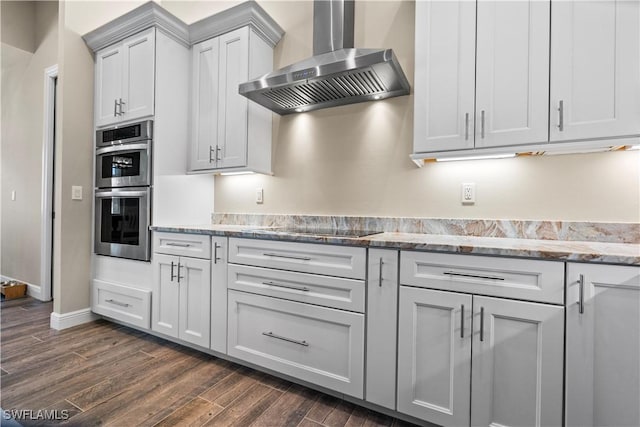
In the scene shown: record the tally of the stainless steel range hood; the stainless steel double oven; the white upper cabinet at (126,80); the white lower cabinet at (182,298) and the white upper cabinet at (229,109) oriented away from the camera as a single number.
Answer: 0

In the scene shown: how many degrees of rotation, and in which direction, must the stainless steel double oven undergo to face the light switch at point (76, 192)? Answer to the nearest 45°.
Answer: approximately 90° to its right

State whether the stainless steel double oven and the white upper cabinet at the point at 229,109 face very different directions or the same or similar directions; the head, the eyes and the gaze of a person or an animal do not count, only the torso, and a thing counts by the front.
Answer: same or similar directions

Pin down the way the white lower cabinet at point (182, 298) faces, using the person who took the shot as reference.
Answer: facing the viewer and to the left of the viewer

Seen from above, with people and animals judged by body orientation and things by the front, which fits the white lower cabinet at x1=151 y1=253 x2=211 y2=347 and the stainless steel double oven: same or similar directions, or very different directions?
same or similar directions

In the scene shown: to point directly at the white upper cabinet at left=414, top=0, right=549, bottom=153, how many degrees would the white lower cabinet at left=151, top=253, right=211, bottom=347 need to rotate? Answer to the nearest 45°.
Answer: approximately 90° to its left

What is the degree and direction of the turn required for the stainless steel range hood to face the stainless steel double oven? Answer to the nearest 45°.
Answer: approximately 45° to its right

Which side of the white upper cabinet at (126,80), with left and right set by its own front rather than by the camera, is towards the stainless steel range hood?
left

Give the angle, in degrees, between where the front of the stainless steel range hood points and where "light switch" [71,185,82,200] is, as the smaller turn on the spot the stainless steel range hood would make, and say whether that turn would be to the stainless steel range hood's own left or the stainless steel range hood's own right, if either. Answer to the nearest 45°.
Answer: approximately 45° to the stainless steel range hood's own right

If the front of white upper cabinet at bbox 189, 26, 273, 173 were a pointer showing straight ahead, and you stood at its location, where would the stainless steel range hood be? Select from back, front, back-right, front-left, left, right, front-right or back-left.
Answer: left

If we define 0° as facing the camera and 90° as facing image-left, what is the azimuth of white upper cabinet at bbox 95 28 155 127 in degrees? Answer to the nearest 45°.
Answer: approximately 45°

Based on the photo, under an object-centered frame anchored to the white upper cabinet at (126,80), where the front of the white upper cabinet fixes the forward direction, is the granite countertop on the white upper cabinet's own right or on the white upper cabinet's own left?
on the white upper cabinet's own left
